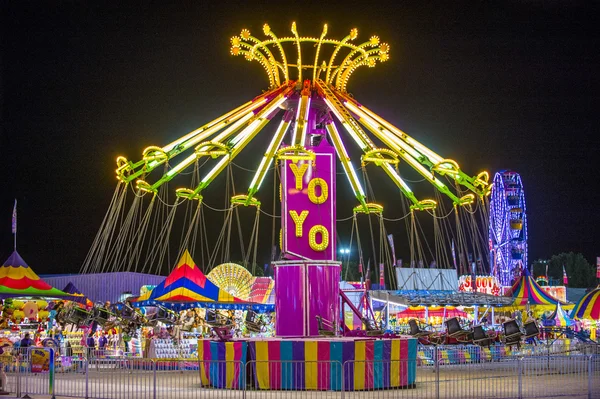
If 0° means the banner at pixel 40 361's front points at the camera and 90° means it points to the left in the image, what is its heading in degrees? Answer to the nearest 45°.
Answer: approximately 0°

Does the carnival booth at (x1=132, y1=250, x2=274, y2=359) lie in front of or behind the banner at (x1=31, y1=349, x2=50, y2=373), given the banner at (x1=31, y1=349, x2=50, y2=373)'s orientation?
behind

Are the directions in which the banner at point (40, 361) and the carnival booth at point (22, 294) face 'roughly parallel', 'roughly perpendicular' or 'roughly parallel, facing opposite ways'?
roughly parallel

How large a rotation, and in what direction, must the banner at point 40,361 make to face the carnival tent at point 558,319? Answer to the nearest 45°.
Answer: approximately 135° to its left

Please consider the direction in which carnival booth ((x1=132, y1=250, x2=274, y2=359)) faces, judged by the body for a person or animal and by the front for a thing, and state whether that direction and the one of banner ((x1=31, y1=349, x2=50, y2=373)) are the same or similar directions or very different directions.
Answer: same or similar directions

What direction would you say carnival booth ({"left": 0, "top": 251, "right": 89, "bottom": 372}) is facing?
toward the camera

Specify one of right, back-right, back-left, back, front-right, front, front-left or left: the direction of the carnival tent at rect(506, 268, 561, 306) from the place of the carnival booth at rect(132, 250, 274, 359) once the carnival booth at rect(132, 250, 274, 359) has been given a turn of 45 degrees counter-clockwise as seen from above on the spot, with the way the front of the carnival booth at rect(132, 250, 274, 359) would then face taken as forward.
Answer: left

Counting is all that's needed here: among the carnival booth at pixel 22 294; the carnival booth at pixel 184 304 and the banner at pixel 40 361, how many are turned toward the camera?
3

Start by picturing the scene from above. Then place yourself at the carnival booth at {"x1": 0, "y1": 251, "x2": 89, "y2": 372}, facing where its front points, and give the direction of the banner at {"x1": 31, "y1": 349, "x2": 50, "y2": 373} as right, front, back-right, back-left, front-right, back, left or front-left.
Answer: front

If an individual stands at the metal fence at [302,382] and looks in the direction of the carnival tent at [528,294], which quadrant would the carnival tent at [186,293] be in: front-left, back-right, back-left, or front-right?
front-left

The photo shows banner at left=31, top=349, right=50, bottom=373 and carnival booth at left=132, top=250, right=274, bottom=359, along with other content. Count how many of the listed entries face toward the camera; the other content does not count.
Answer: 2

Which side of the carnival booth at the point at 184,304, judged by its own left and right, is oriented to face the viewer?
front
